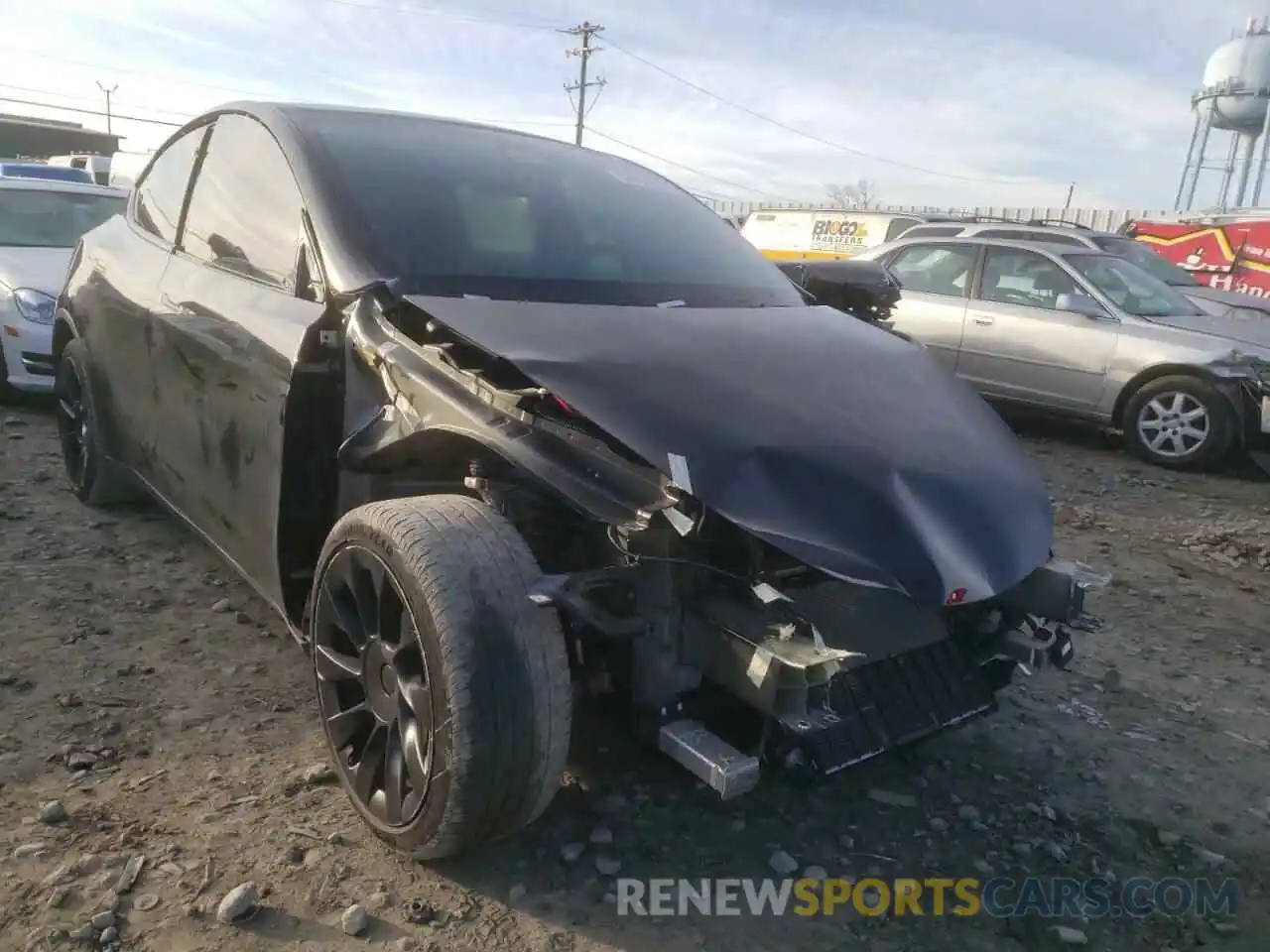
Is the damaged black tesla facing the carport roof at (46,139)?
no

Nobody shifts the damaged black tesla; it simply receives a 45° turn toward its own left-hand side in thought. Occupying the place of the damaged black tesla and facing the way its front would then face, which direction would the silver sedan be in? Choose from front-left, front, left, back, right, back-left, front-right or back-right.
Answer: front-left

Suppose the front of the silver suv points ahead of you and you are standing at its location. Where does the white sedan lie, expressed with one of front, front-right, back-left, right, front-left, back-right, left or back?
right

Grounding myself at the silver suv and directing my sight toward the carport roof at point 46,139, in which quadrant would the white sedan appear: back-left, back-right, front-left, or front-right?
front-left

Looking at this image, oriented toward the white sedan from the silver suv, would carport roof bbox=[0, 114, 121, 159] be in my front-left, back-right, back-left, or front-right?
front-right

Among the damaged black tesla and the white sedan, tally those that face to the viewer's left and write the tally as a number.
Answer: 0

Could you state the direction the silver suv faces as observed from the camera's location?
facing the viewer and to the right of the viewer

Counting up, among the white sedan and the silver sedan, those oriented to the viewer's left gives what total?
0

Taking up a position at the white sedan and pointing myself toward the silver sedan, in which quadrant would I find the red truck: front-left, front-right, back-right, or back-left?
front-left

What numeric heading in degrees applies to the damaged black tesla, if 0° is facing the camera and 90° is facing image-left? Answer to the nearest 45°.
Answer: approximately 315°

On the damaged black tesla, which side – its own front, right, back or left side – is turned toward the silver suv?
left

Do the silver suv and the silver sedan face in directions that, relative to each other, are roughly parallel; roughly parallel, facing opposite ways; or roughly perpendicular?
roughly parallel

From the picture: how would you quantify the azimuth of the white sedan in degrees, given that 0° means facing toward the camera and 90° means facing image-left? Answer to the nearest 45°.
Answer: approximately 315°

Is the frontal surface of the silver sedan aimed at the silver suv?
no

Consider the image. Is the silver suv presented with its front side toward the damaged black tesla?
no

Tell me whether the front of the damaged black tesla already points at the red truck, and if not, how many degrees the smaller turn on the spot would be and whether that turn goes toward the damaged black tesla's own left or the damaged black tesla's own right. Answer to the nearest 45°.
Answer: approximately 90° to the damaged black tesla's own left
